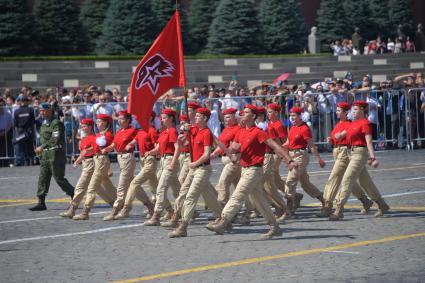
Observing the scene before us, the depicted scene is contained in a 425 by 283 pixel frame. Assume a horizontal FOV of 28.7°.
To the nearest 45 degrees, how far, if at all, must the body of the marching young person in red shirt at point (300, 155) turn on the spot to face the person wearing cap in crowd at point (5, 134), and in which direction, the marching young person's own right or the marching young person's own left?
approximately 90° to the marching young person's own right

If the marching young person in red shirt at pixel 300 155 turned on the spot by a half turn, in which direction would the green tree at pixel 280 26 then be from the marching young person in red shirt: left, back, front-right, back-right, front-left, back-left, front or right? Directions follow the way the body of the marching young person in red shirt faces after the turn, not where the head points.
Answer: front-left

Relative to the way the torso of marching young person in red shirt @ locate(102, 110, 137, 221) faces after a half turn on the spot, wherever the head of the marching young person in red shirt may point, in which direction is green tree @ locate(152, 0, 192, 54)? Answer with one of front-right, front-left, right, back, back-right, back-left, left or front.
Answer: front-left

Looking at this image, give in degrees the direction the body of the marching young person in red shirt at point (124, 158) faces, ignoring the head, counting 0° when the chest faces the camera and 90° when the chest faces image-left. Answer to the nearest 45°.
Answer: approximately 45°

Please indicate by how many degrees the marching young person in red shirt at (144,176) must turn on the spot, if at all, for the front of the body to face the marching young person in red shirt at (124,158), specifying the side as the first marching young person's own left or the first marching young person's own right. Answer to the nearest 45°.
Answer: approximately 90° to the first marching young person's own right

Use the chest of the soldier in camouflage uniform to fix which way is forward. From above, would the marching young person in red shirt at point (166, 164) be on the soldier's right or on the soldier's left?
on the soldier's left

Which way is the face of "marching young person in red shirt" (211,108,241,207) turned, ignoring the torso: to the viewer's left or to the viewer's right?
to the viewer's left

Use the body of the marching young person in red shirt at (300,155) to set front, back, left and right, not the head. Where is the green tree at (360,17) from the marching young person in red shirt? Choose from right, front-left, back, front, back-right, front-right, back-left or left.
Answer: back-right

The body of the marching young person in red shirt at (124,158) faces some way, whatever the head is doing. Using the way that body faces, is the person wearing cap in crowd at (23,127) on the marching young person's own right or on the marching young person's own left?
on the marching young person's own right

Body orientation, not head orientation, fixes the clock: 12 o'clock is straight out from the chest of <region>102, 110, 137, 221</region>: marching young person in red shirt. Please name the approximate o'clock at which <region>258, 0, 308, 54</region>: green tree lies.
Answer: The green tree is roughly at 5 o'clock from the marching young person in red shirt.
